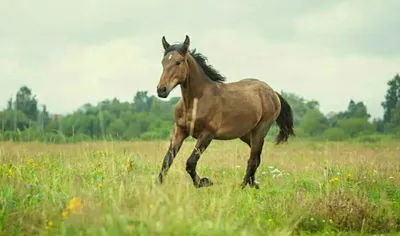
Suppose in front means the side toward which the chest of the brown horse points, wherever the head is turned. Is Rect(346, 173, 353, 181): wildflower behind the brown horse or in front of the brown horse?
behind

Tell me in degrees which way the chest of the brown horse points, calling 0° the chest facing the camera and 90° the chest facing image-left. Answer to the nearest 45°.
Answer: approximately 45°
